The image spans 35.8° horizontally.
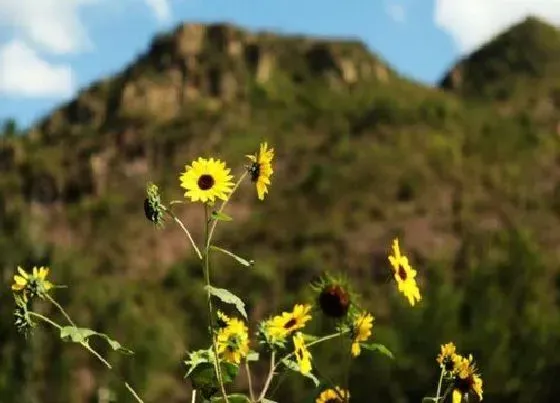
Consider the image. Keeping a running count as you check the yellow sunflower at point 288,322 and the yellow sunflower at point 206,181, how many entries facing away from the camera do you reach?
0

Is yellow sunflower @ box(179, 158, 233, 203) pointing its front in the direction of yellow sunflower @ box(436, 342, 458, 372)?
no

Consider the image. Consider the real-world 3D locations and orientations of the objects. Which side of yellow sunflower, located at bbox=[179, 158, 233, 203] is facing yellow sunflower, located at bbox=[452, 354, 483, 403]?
left

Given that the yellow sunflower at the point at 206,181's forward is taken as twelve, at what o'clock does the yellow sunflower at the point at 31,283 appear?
the yellow sunflower at the point at 31,283 is roughly at 4 o'clock from the yellow sunflower at the point at 206,181.

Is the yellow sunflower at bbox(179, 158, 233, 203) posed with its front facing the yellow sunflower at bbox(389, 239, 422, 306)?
no

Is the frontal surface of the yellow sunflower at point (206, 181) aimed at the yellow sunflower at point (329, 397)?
no

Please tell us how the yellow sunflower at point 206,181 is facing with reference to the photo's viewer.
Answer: facing the viewer
